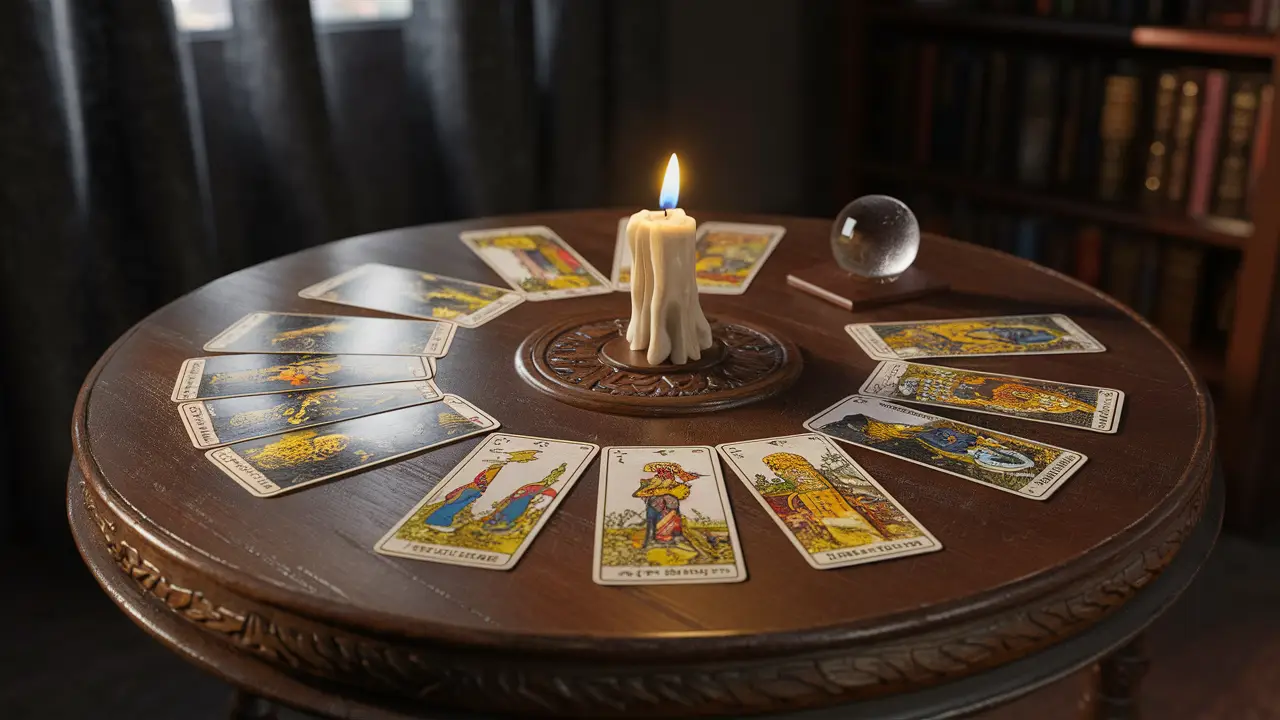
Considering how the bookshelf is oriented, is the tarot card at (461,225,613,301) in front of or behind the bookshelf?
in front

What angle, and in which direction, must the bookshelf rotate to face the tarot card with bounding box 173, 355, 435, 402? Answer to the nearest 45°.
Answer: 0° — it already faces it

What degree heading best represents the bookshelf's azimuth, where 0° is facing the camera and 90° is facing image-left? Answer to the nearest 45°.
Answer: approximately 45°

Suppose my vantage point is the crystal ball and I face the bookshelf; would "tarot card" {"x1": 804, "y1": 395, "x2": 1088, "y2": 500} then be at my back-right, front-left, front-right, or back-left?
back-right

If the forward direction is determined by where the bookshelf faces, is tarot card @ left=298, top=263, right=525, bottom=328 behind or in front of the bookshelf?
in front

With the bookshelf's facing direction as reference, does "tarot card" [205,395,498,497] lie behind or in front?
in front
